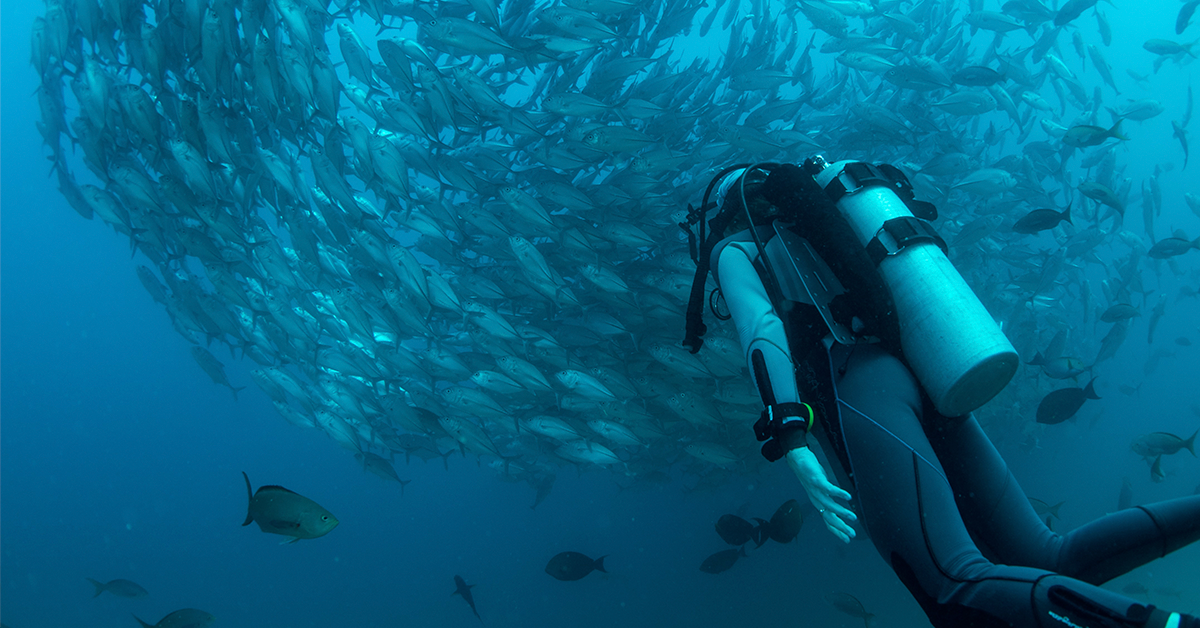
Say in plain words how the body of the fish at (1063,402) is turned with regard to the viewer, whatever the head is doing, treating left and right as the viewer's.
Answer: facing to the left of the viewer

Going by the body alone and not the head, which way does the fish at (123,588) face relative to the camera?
to the viewer's right

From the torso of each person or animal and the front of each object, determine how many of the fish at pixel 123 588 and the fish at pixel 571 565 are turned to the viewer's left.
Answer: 1

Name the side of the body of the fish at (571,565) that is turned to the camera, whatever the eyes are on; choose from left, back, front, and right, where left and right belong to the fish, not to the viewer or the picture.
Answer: left

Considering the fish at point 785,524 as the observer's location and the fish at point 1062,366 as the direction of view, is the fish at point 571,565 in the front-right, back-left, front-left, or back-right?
back-left

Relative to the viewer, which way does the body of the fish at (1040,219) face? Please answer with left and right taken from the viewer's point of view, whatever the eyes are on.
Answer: facing to the left of the viewer

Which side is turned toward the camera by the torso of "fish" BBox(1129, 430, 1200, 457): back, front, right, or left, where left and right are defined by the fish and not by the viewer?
left

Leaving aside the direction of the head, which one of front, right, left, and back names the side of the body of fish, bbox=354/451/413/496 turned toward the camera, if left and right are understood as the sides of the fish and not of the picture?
left

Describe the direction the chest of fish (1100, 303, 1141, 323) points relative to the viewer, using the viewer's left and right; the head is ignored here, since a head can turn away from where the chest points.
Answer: facing to the left of the viewer
